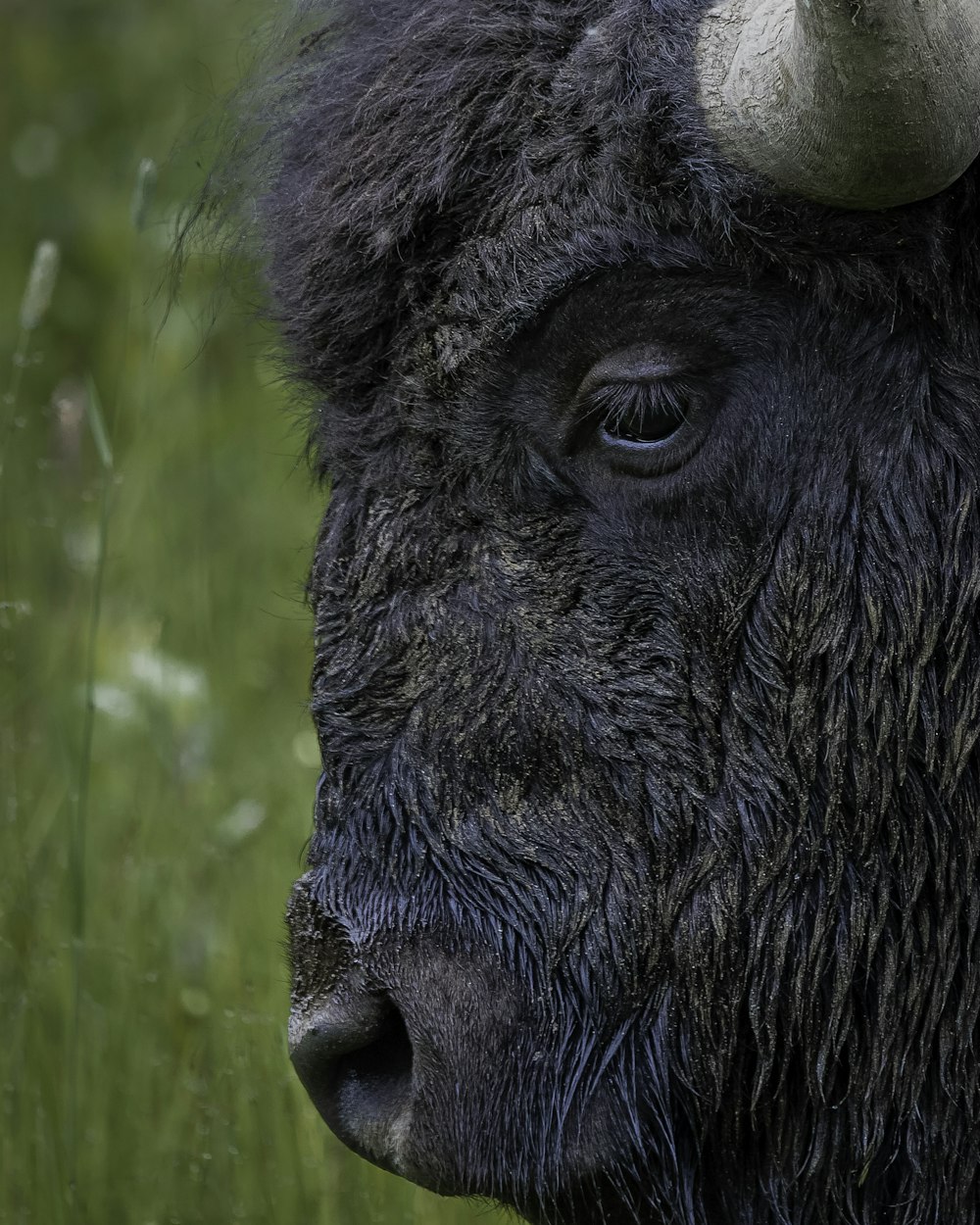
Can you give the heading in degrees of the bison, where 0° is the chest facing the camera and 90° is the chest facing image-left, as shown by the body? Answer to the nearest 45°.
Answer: approximately 90°
